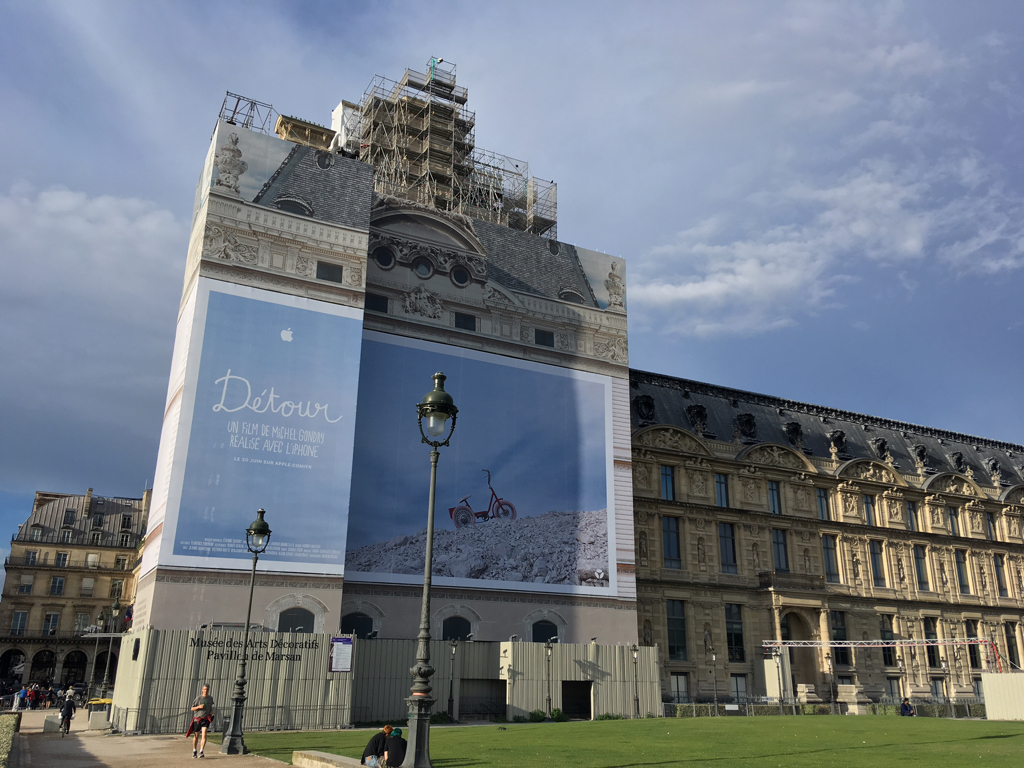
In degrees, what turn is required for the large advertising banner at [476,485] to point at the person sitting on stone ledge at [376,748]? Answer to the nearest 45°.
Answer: approximately 45° to its right

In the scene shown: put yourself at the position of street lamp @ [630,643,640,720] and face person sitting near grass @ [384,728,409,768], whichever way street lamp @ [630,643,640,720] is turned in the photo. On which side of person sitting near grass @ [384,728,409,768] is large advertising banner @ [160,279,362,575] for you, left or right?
right

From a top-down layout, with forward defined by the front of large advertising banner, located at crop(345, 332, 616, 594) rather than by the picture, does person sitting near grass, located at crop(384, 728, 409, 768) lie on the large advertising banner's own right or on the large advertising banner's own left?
on the large advertising banner's own right

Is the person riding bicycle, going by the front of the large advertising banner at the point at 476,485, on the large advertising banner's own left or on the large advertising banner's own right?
on the large advertising banner's own right

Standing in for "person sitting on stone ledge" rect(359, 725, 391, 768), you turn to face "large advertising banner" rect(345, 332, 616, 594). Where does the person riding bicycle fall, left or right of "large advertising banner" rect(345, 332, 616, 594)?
left

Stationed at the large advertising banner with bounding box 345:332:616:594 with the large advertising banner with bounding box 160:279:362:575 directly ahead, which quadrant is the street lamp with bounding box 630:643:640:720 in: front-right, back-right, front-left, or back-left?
back-left

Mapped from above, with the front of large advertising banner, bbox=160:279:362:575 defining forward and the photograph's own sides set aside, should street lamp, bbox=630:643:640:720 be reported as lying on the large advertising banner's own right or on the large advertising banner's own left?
on the large advertising banner's own left

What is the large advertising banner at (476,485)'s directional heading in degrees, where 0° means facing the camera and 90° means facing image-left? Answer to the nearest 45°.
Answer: approximately 315°
